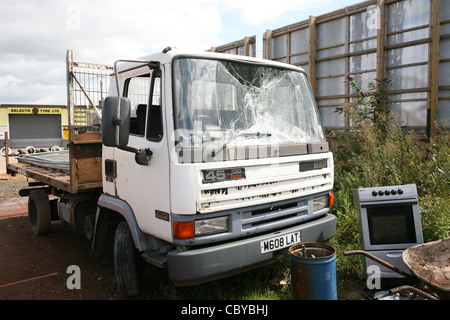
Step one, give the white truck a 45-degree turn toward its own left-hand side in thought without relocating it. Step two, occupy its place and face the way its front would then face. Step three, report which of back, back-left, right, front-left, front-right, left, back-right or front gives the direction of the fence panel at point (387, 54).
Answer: front-left

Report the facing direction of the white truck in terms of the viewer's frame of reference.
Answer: facing the viewer and to the right of the viewer

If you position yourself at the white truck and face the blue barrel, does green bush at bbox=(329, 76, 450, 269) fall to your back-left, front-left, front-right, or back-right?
front-left

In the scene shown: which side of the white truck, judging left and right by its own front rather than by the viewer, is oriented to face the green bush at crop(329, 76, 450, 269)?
left
